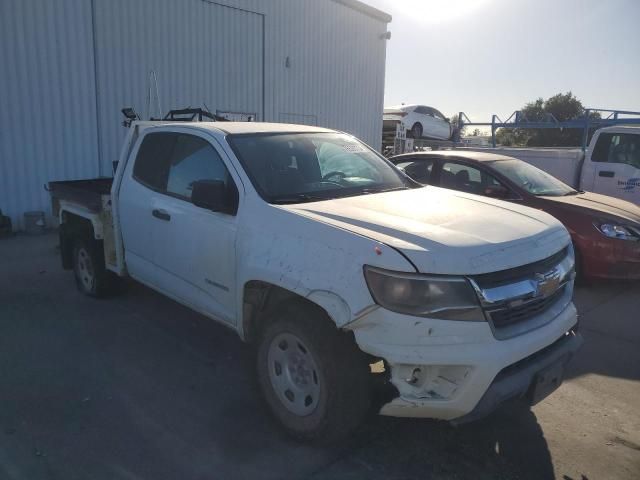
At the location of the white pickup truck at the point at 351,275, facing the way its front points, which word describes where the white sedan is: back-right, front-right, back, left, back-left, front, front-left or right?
back-left

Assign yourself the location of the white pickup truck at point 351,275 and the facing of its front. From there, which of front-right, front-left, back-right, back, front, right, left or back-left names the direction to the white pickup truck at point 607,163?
left

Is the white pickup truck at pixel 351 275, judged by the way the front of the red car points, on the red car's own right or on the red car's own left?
on the red car's own right

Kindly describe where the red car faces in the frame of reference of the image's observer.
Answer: facing the viewer and to the right of the viewer

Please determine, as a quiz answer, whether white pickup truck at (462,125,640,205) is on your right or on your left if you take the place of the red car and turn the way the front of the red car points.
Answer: on your left

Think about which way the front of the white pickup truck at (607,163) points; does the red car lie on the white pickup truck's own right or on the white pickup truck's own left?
on the white pickup truck's own right

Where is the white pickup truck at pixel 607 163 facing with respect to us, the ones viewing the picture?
facing to the right of the viewer

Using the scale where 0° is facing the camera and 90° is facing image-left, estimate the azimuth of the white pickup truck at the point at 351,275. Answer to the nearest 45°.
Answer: approximately 315°

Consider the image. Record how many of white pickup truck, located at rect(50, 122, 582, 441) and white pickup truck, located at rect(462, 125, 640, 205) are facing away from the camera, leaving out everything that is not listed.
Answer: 0

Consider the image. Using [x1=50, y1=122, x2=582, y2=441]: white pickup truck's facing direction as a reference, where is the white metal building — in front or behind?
behind

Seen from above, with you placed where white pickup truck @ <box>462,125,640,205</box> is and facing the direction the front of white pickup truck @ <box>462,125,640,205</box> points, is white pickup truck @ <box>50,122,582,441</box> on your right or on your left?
on your right
